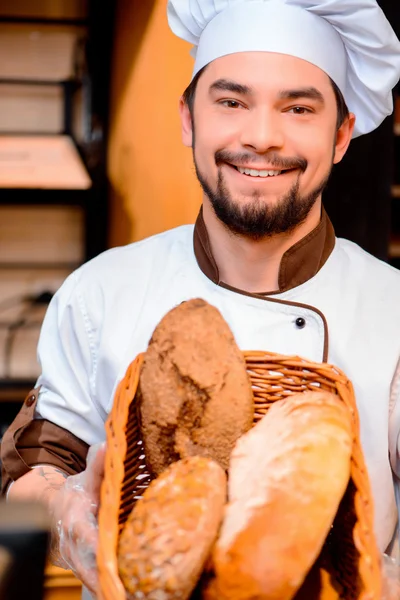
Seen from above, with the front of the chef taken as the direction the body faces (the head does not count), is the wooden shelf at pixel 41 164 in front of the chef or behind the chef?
behind

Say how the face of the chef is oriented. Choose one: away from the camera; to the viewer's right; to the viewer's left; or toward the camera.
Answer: toward the camera

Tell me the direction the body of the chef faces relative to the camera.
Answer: toward the camera
